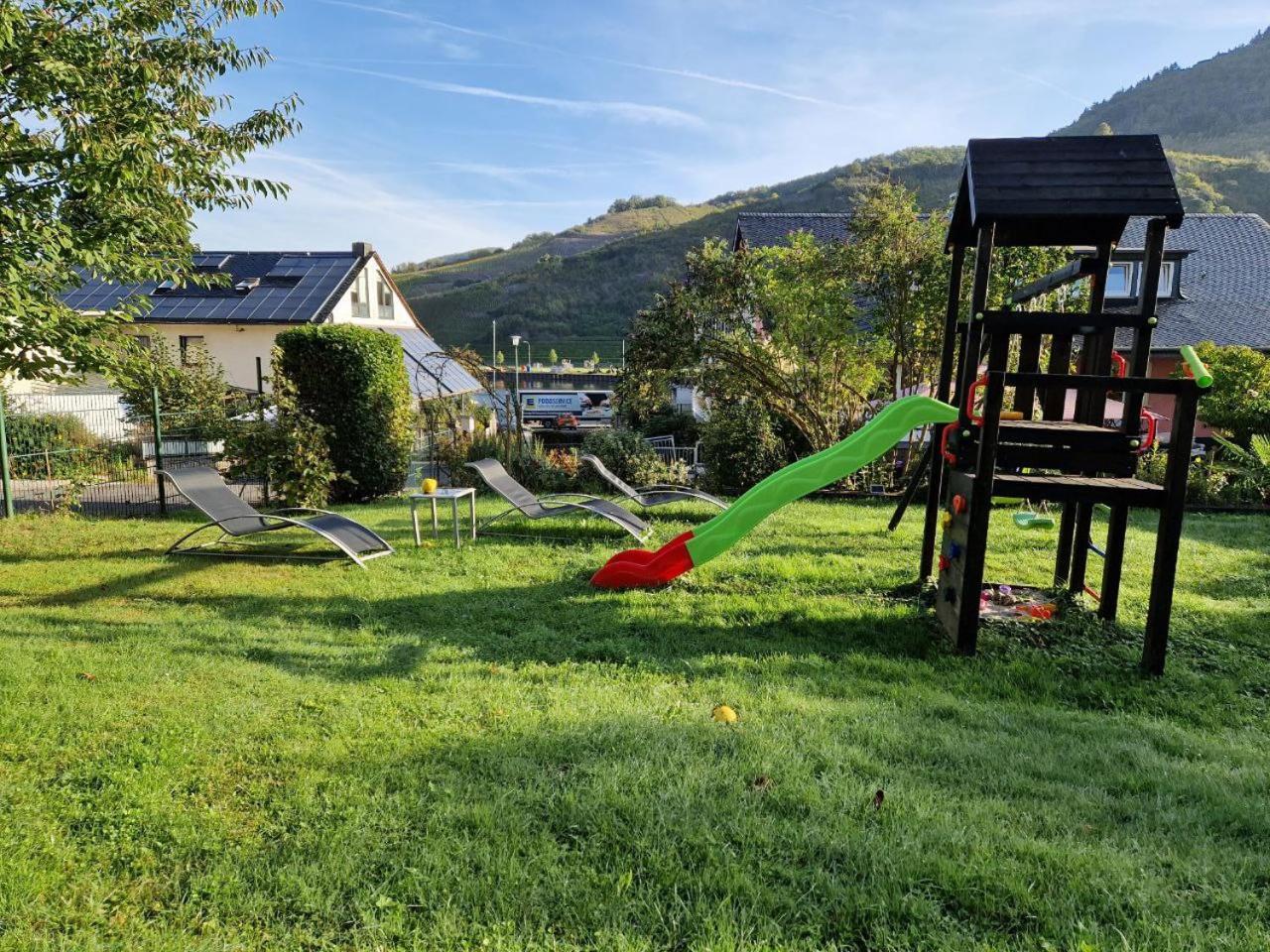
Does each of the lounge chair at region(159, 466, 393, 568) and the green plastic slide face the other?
yes

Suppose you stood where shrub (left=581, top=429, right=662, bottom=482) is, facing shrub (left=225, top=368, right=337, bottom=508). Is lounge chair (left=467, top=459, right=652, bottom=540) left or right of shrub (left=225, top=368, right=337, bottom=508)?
left

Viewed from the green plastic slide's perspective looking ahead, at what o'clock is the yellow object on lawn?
The yellow object on lawn is roughly at 9 o'clock from the green plastic slide.

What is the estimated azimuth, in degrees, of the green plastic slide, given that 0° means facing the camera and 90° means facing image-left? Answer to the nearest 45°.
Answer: approximately 90°

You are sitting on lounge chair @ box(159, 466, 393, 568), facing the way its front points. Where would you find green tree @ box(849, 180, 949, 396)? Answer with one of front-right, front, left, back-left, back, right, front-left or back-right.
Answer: front-left

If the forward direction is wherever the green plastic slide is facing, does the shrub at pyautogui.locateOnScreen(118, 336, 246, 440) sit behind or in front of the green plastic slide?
in front

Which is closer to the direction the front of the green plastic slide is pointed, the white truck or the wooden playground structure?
the white truck

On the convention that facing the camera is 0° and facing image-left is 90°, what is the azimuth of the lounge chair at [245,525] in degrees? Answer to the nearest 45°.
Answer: approximately 315°

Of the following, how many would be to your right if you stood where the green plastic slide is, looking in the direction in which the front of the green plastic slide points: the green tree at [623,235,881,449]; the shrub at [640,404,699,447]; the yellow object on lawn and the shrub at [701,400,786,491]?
3

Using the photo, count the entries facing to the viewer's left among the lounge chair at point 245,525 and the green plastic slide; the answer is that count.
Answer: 1

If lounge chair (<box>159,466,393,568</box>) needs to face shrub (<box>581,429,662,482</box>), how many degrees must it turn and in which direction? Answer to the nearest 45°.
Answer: approximately 90° to its left

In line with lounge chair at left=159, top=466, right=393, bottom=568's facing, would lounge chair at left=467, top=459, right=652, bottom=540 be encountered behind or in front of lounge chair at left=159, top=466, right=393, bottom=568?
in front

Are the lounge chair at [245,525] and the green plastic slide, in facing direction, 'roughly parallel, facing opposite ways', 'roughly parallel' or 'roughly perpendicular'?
roughly parallel, facing opposite ways

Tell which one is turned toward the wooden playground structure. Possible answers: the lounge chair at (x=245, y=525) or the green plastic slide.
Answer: the lounge chair

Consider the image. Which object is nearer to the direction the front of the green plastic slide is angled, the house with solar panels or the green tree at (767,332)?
the house with solar panels

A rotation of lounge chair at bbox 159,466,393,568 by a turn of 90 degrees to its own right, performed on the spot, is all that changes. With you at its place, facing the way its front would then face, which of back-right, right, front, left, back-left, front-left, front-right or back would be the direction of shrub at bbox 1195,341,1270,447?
back-left

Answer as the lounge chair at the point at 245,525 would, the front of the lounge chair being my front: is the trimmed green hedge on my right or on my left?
on my left
